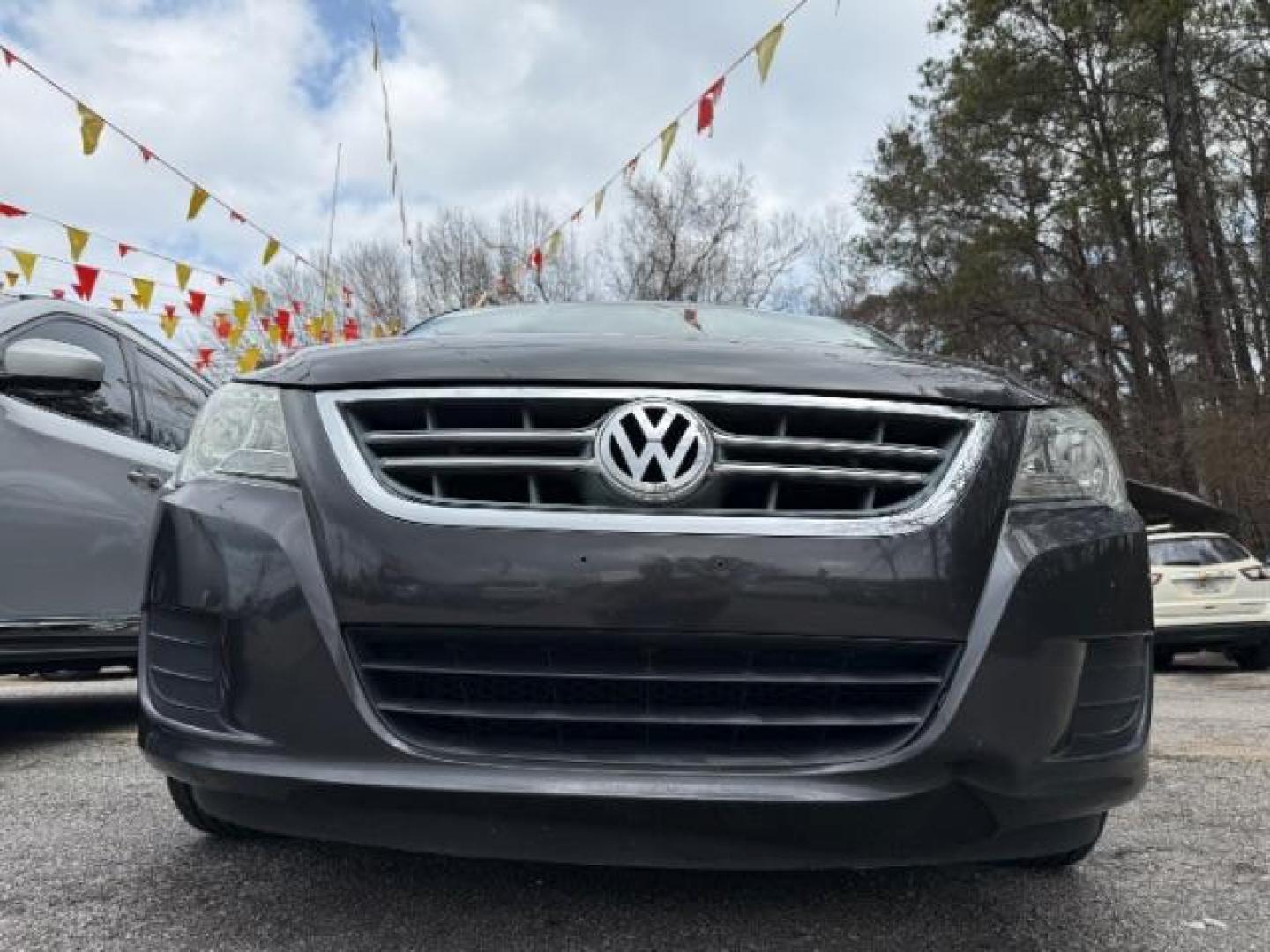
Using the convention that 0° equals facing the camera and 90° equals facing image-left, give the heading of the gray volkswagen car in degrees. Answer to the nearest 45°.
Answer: approximately 0°

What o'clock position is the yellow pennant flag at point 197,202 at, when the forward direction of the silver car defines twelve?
The yellow pennant flag is roughly at 5 o'clock from the silver car.

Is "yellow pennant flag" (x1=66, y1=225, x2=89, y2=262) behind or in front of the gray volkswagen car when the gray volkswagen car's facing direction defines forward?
behind

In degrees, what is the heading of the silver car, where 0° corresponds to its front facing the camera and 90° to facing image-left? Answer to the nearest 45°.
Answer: approximately 45°

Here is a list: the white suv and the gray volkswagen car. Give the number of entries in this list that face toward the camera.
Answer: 1

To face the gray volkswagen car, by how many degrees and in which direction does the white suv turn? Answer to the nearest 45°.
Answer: approximately 180°

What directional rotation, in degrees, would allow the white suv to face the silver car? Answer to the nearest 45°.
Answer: approximately 180°

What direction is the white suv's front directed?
away from the camera

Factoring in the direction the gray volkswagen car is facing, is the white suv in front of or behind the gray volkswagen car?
behind

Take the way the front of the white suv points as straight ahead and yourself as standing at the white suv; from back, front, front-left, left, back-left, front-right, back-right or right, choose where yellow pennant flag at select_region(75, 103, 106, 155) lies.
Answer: back-left

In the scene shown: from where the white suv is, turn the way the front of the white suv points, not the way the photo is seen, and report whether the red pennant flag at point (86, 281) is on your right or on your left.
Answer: on your left

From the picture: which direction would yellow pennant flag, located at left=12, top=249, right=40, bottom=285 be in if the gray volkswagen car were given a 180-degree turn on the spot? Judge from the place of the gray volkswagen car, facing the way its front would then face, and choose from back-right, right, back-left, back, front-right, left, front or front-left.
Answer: front-left
